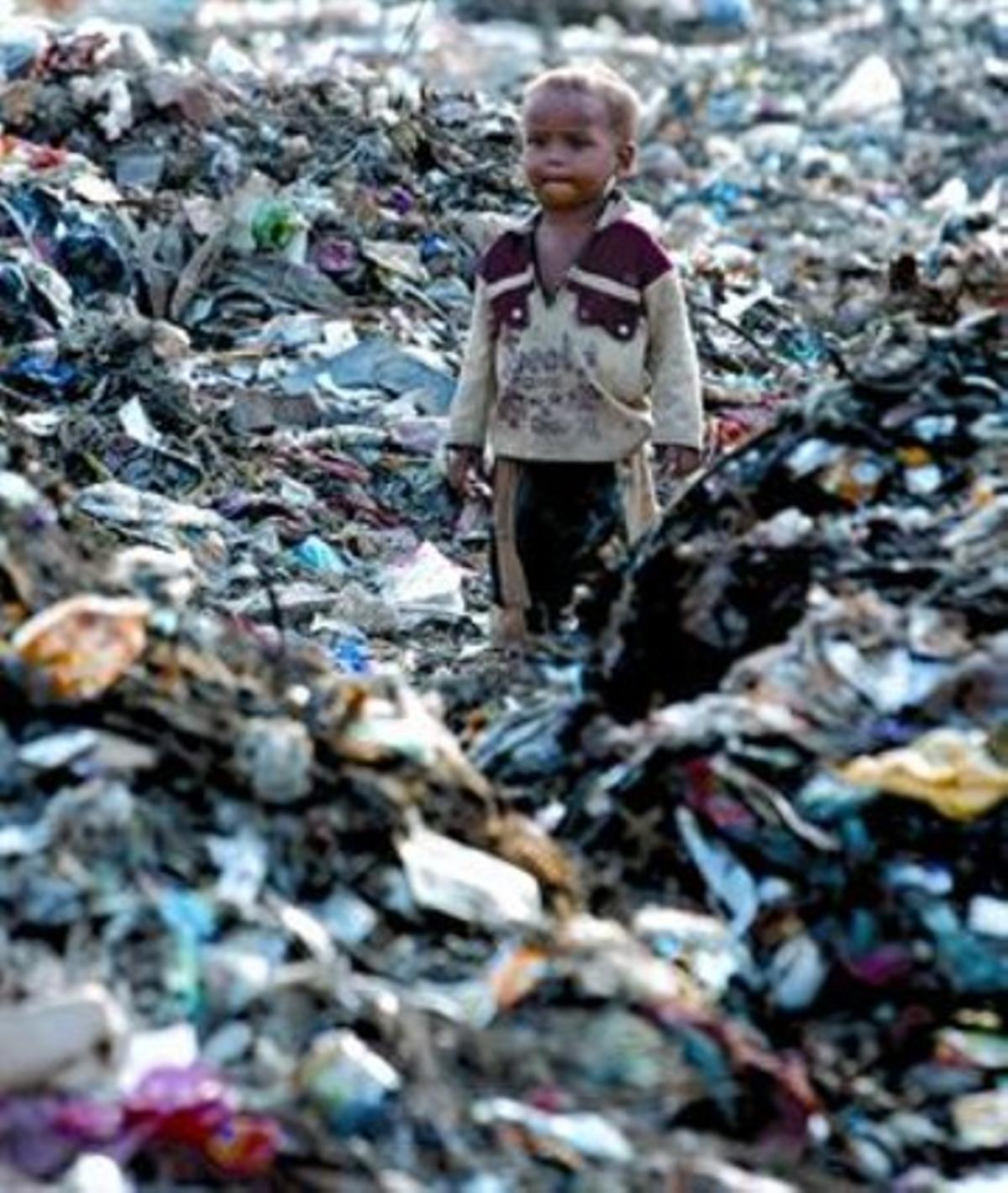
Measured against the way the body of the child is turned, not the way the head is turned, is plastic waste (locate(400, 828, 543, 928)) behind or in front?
in front

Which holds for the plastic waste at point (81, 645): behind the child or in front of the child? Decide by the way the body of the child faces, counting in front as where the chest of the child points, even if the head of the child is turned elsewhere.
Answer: in front

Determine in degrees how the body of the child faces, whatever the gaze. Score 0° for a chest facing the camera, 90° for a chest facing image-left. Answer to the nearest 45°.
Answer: approximately 45°

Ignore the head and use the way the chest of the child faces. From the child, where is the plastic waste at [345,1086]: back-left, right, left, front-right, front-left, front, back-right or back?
front-left

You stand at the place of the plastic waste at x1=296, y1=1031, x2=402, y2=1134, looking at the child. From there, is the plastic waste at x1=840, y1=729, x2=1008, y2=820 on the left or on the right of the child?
right
